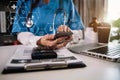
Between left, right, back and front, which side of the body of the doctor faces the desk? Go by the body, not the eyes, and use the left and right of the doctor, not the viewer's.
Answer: front

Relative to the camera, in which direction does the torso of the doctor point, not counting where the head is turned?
toward the camera
